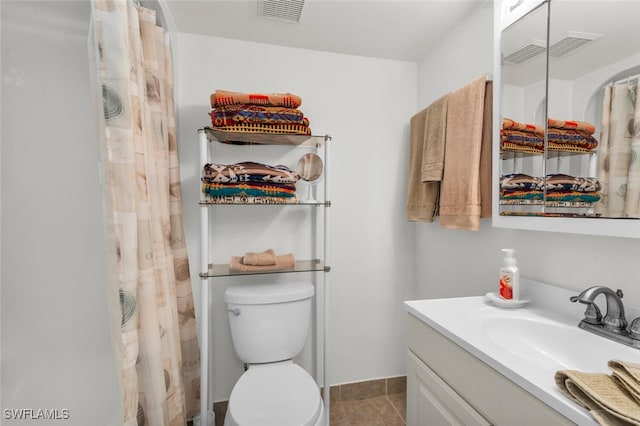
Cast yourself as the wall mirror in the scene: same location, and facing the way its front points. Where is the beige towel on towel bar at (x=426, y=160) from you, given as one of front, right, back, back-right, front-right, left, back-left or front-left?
right

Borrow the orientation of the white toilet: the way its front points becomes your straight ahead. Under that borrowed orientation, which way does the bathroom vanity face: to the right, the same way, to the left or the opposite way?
to the right

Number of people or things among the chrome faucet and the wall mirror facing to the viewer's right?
0

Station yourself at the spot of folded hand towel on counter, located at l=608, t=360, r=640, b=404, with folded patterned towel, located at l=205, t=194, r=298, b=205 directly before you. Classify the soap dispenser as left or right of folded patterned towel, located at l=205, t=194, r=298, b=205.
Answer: right

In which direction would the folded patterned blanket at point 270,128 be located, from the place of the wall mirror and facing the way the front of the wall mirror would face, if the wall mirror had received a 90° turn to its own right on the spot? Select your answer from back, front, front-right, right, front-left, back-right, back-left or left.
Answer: front-left

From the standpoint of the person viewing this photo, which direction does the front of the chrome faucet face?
facing the viewer and to the left of the viewer

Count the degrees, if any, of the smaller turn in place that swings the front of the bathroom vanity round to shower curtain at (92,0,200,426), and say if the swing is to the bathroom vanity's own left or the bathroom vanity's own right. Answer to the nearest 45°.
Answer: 0° — it already faces it

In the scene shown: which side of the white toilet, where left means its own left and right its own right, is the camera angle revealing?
front

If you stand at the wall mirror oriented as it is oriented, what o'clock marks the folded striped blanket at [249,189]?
The folded striped blanket is roughly at 1 o'clock from the wall mirror.

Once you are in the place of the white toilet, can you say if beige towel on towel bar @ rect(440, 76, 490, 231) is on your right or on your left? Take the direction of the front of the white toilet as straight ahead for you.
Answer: on your left

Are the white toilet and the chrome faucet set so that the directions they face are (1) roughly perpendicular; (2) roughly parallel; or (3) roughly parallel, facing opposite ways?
roughly perpendicular

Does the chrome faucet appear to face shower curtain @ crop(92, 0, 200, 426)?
yes

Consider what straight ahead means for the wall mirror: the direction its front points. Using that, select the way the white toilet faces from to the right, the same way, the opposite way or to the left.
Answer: to the left
